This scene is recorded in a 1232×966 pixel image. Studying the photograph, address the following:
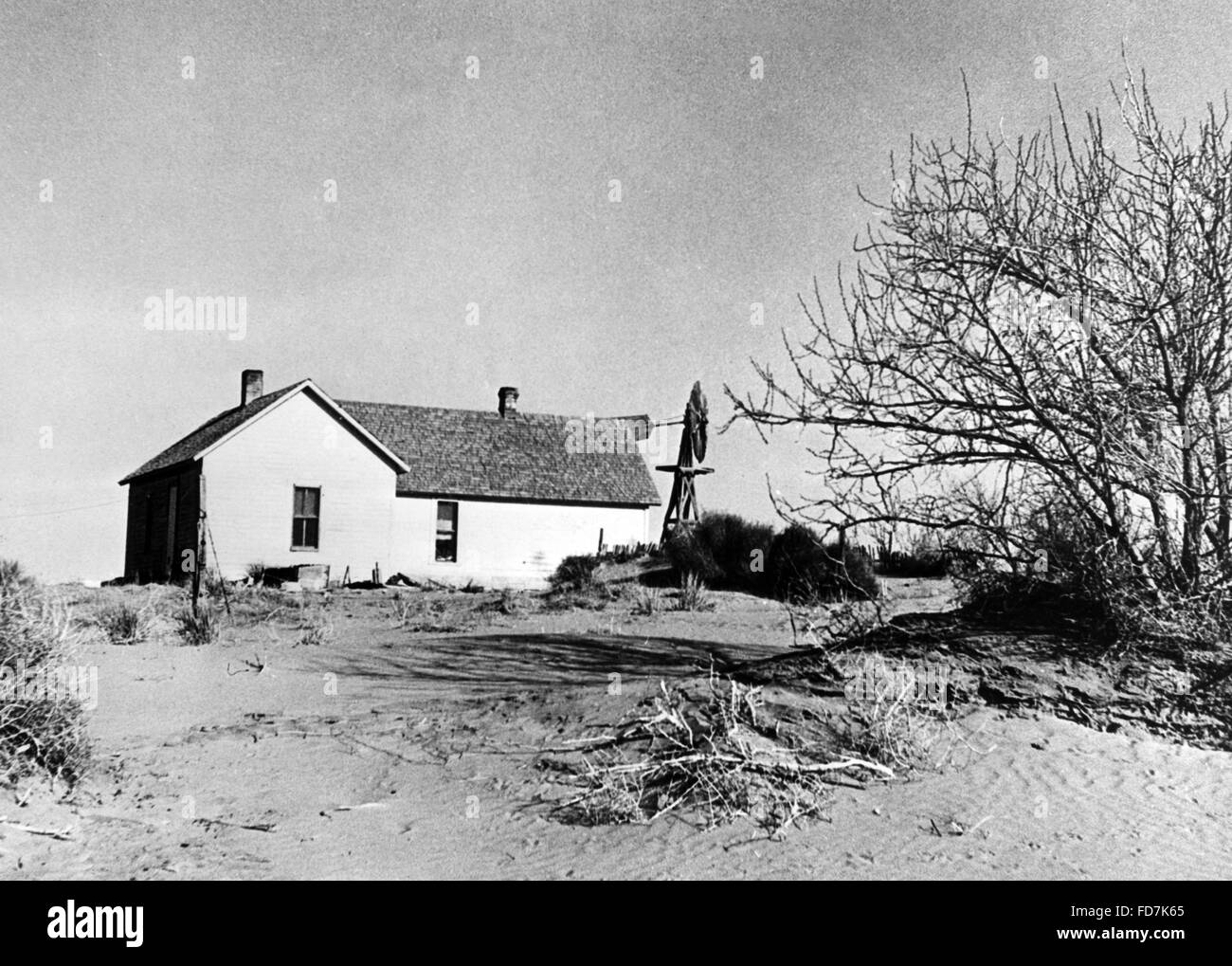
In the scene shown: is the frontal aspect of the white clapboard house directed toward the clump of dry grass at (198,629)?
no

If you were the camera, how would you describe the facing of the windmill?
facing to the right of the viewer

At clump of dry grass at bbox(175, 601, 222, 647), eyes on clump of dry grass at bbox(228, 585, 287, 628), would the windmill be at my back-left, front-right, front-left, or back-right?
front-right

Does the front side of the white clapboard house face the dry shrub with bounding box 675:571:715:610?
no

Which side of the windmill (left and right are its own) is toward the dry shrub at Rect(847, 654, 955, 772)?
right

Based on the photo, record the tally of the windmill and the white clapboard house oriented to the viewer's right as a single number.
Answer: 1

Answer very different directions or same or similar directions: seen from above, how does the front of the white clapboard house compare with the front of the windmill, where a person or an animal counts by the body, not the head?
very different directions

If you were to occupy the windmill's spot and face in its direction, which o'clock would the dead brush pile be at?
The dead brush pile is roughly at 3 o'clock from the windmill.

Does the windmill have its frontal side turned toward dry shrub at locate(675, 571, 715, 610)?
no

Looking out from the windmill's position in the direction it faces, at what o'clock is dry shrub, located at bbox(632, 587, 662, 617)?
The dry shrub is roughly at 3 o'clock from the windmill.
